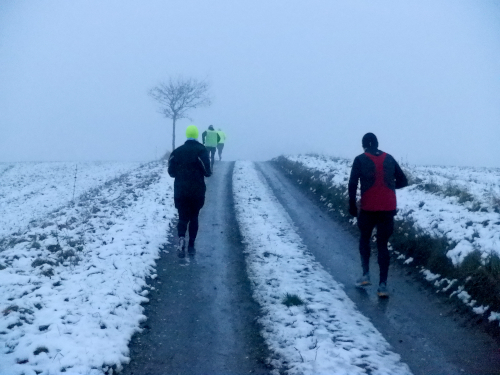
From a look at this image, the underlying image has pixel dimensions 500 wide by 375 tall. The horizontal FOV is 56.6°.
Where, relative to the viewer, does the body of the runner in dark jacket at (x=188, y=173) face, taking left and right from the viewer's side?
facing away from the viewer

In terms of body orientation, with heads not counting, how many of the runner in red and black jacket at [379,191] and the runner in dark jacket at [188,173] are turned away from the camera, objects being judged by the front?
2

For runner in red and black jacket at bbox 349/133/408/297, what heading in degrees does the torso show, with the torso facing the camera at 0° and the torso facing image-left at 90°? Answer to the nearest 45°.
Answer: approximately 180°

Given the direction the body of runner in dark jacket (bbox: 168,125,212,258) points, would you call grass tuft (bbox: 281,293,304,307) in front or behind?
behind

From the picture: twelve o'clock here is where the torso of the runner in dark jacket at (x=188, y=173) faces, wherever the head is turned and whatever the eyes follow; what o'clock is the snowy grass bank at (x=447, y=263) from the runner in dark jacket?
The snowy grass bank is roughly at 4 o'clock from the runner in dark jacket.

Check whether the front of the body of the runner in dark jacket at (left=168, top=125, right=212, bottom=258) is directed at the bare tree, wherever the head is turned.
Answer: yes

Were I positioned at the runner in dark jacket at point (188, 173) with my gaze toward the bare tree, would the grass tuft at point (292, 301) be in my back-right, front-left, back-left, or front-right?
back-right

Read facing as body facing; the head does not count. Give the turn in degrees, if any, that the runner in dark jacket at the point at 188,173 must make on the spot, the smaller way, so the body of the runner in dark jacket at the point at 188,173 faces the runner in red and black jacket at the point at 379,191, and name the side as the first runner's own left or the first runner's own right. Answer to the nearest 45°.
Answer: approximately 135° to the first runner's own right
